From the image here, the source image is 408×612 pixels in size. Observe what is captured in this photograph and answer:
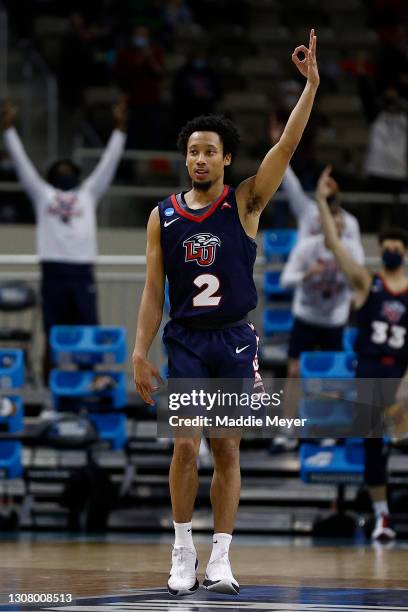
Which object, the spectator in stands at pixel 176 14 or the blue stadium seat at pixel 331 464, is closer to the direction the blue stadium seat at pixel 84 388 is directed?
the blue stadium seat

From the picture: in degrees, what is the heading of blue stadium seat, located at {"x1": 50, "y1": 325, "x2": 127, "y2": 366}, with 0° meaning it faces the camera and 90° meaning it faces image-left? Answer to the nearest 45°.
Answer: approximately 0°

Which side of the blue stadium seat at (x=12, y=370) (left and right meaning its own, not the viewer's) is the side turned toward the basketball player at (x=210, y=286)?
front

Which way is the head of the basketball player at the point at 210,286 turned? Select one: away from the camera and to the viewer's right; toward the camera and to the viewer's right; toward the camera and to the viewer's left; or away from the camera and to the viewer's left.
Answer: toward the camera and to the viewer's left

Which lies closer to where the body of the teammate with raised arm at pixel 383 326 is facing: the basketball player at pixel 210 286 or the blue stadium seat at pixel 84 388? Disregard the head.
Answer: the basketball player

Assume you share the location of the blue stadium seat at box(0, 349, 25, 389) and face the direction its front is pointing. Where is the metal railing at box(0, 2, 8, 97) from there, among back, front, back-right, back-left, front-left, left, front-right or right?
back

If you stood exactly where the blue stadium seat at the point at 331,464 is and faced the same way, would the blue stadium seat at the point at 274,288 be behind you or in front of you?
behind

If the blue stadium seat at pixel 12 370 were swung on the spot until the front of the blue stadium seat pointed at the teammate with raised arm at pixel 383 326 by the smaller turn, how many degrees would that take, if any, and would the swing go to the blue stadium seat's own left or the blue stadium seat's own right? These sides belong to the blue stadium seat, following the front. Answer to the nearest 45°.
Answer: approximately 90° to the blue stadium seat's own left

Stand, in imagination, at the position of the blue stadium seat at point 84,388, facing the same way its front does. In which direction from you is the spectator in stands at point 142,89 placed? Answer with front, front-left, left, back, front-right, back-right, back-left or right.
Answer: back

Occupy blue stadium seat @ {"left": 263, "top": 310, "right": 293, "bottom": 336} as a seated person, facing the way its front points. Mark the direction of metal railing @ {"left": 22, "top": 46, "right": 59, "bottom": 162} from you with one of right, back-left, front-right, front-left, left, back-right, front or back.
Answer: back-right

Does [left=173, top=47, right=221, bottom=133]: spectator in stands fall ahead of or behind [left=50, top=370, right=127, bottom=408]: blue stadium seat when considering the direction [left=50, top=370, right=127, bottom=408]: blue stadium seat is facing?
behind

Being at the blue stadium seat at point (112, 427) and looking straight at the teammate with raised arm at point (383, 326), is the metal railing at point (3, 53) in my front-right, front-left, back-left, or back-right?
back-left
